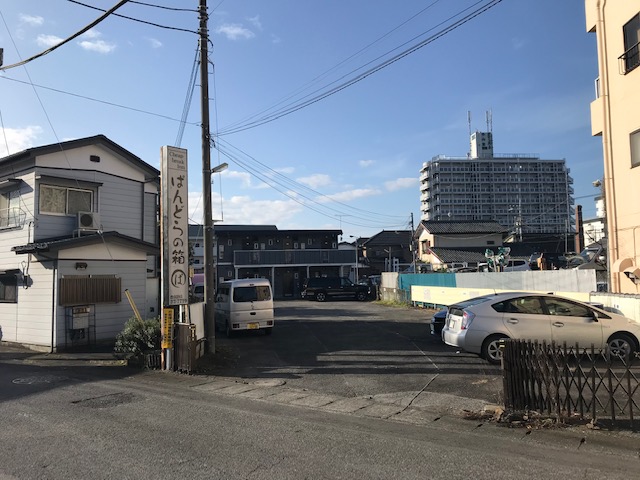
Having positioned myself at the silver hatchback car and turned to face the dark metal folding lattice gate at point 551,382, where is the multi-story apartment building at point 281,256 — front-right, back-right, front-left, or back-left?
back-right

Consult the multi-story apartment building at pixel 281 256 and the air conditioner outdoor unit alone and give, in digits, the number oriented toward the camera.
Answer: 2

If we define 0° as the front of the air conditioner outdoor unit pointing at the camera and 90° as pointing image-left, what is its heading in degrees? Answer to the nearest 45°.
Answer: approximately 0°

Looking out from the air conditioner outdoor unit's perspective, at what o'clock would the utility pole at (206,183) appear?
The utility pole is roughly at 11 o'clock from the air conditioner outdoor unit.

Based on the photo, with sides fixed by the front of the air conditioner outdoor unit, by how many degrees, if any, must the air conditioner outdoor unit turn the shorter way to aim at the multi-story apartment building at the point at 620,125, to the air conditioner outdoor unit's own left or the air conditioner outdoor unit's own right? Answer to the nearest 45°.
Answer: approximately 45° to the air conditioner outdoor unit's own left

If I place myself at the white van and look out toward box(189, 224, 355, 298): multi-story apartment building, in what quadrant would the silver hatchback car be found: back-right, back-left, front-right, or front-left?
back-right

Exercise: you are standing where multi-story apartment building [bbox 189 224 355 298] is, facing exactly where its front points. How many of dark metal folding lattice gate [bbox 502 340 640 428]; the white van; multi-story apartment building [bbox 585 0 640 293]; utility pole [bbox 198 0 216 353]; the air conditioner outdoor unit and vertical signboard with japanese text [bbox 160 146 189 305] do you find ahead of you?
6

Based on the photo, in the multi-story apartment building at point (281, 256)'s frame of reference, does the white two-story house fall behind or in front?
in front

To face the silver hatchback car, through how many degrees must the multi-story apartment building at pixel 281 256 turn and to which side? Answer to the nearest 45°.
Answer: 0° — it already faces it

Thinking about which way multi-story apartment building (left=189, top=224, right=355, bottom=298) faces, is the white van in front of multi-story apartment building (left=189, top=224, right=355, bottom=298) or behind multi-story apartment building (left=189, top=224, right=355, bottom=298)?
in front

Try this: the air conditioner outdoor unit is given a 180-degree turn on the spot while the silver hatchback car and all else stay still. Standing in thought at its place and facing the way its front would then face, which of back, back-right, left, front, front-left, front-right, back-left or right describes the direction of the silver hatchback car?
back-right

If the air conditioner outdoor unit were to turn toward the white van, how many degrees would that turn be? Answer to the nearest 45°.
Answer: approximately 90° to its left
